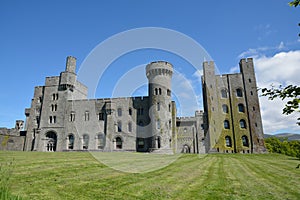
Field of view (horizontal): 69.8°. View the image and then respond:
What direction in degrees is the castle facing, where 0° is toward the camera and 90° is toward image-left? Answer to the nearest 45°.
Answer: approximately 0°
